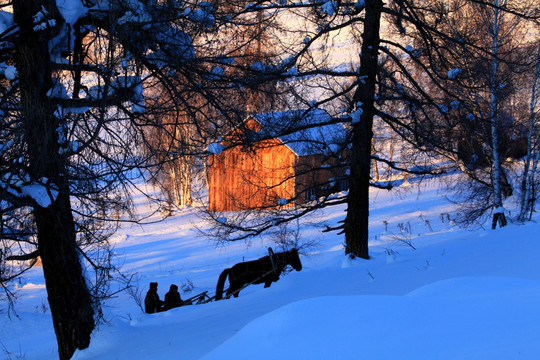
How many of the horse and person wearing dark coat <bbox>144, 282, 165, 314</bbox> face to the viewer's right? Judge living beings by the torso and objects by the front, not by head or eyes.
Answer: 2

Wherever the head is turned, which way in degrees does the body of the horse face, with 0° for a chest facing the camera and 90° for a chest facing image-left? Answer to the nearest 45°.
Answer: approximately 270°

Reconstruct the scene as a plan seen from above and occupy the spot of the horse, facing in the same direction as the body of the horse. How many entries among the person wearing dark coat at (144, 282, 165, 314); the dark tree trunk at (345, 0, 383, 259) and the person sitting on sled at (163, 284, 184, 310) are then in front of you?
1

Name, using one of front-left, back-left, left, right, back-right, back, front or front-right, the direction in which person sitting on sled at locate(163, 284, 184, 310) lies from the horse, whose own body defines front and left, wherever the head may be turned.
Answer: back

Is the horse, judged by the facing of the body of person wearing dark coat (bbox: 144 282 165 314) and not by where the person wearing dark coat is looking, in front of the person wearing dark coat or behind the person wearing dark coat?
in front

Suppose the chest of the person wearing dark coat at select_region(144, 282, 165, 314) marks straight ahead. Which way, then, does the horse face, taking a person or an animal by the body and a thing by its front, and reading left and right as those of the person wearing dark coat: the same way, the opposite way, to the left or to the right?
the same way

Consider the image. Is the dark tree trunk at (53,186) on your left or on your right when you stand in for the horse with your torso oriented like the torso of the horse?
on your right

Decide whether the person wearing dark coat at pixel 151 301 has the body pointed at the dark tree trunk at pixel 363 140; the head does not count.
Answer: yes

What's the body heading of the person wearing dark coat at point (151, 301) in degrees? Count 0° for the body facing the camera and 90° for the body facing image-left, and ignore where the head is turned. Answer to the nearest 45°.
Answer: approximately 270°

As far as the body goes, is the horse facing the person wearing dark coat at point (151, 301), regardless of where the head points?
no
